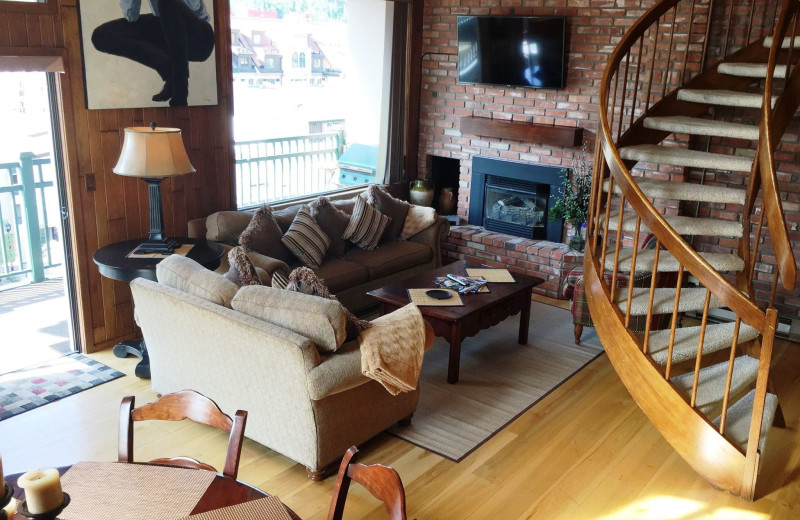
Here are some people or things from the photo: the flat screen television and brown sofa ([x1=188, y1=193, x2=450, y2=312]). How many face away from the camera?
0

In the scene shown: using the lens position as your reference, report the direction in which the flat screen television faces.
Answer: facing the viewer and to the left of the viewer

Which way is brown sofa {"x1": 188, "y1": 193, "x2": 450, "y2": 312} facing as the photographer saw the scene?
facing the viewer and to the right of the viewer

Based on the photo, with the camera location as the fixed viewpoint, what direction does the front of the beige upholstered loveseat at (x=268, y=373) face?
facing away from the viewer and to the right of the viewer

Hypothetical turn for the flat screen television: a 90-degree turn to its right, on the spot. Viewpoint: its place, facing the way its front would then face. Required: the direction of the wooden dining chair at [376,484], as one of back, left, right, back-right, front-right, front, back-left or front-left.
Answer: back-left

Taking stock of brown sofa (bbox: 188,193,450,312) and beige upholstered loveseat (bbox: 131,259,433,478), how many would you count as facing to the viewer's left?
0

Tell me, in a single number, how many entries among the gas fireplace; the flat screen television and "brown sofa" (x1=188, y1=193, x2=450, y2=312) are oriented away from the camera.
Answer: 0

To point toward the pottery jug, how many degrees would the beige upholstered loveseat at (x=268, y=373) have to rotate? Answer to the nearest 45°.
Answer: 0° — it already faces it

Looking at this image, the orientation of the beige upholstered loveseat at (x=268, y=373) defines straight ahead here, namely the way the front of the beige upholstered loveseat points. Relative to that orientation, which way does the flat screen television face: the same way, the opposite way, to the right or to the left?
the opposite way
